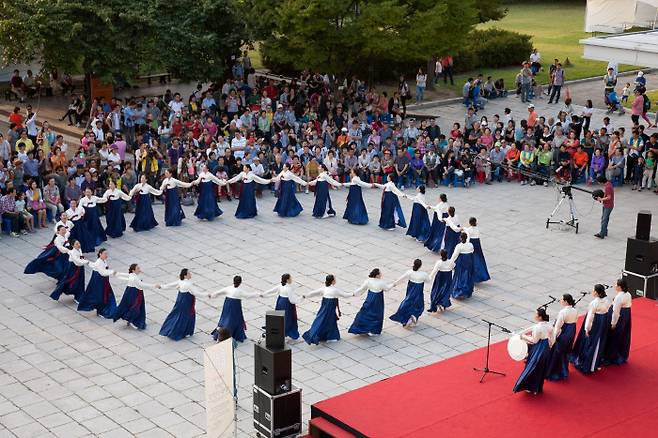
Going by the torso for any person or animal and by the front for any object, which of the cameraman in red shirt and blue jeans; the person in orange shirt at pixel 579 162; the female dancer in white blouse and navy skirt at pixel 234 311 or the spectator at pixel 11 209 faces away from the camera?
the female dancer in white blouse and navy skirt

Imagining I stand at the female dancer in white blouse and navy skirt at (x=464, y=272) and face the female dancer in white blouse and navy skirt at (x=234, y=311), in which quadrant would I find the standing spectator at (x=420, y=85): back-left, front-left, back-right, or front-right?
back-right

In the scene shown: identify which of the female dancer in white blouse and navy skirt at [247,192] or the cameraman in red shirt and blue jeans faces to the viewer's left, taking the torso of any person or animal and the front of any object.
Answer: the cameraman in red shirt and blue jeans

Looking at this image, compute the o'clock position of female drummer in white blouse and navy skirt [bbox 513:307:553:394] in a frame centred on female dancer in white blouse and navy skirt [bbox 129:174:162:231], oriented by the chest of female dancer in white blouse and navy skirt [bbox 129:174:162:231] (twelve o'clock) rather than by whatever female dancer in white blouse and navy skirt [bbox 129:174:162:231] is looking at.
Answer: female drummer in white blouse and navy skirt [bbox 513:307:553:394] is roughly at 11 o'clock from female dancer in white blouse and navy skirt [bbox 129:174:162:231].

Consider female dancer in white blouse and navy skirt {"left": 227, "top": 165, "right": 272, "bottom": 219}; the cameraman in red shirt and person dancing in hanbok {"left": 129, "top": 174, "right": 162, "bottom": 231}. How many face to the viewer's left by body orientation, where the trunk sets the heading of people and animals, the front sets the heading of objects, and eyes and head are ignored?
1

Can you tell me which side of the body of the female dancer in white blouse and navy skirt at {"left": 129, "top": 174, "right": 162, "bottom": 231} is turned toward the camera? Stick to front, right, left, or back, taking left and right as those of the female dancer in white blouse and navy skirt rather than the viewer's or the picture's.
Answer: front

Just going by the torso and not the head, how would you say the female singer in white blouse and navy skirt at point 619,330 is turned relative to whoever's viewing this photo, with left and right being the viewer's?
facing away from the viewer and to the left of the viewer

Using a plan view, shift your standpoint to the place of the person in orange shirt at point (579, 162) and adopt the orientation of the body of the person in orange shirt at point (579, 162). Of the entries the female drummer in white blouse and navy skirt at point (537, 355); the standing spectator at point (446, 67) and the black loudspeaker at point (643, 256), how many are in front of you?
2

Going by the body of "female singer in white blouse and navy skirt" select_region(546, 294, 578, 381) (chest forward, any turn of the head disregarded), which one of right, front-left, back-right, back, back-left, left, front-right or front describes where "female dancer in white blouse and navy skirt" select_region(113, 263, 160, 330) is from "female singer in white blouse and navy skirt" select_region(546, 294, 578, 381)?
front-left

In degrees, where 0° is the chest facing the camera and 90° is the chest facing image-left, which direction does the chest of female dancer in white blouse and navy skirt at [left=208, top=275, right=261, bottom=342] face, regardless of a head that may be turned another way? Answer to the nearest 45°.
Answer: approximately 180°
